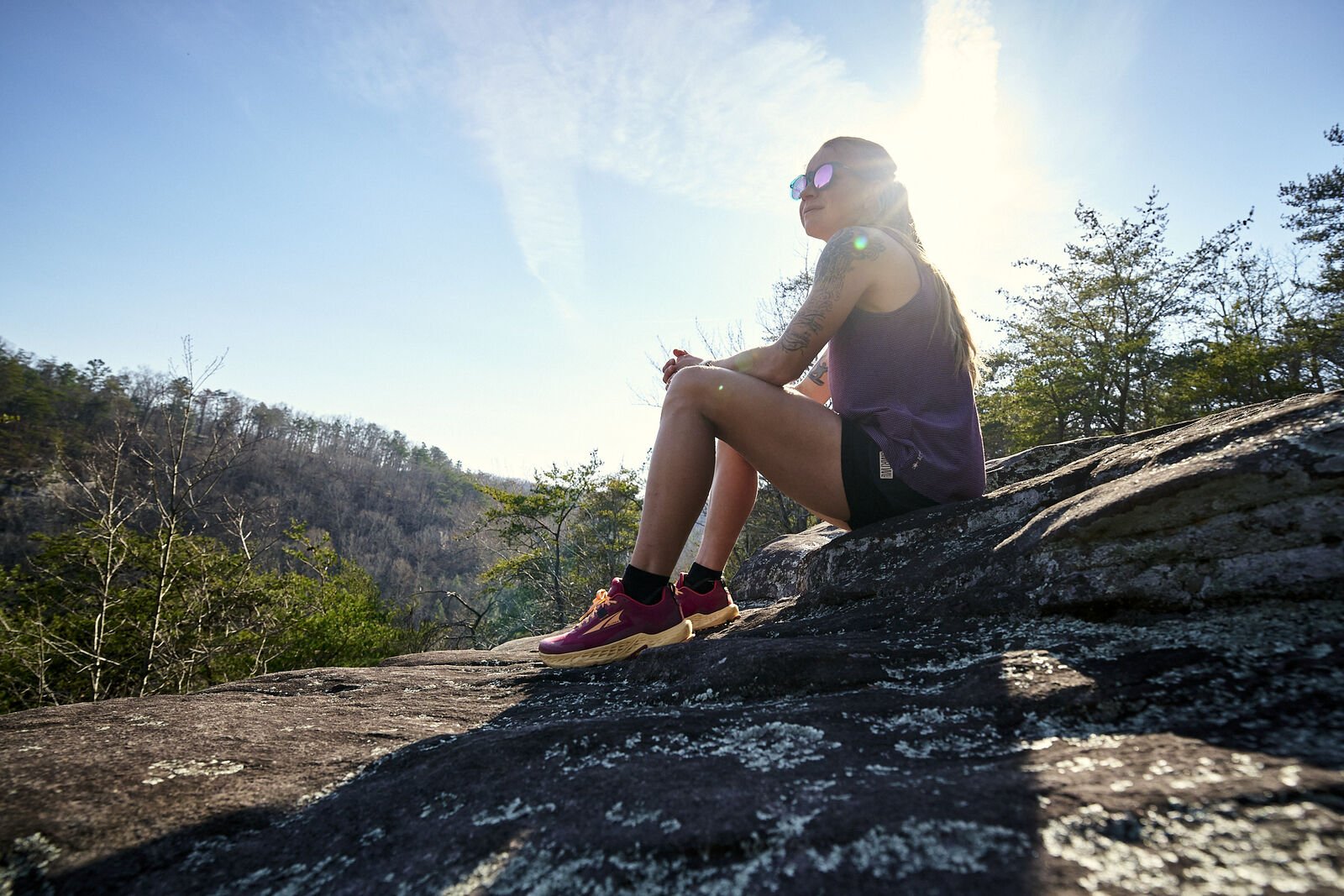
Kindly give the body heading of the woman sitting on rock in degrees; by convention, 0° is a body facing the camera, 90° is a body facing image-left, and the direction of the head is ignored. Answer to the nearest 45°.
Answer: approximately 90°

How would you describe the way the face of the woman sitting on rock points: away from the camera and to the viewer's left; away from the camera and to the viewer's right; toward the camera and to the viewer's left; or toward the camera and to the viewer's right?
toward the camera and to the viewer's left

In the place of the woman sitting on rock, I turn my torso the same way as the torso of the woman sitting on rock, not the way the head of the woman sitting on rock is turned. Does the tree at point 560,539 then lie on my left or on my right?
on my right
